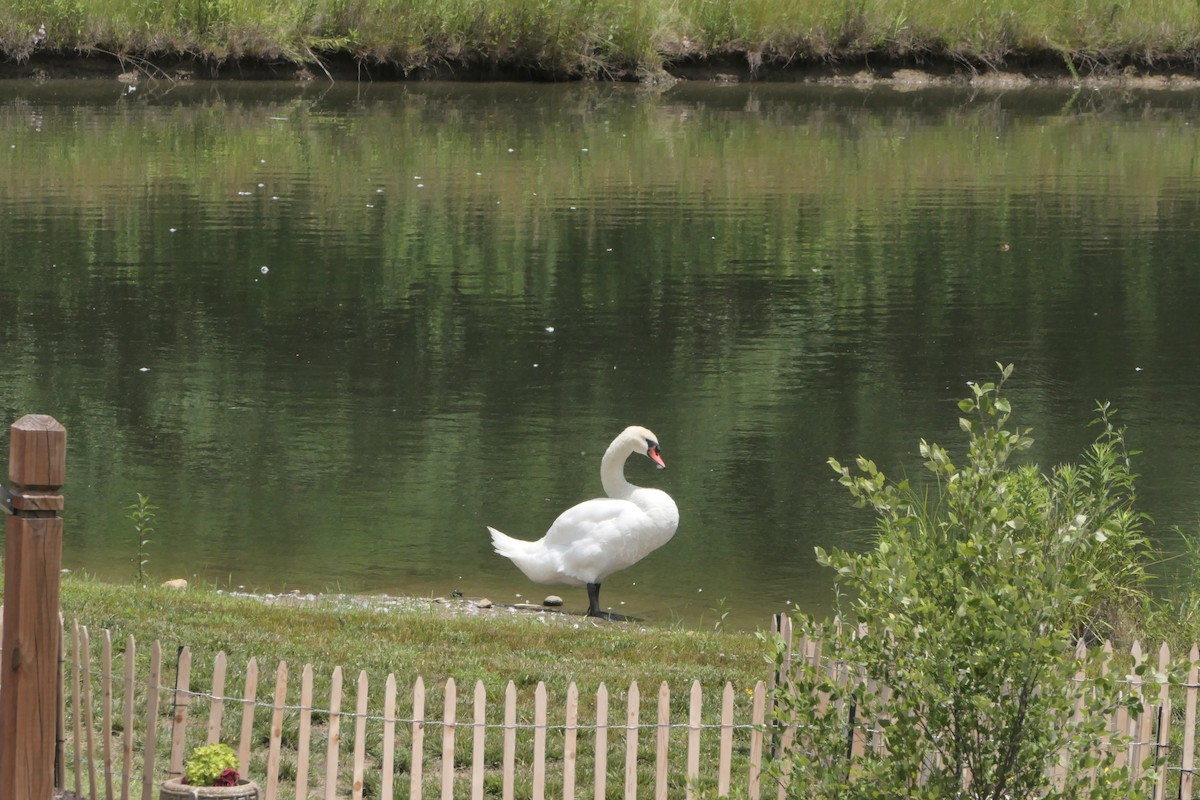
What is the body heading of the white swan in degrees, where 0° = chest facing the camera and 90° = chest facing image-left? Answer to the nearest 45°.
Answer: approximately 270°

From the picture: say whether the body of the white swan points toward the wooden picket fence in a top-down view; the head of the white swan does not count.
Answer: no

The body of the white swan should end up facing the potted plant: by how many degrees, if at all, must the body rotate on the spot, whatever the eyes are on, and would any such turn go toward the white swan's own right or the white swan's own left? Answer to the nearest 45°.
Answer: approximately 90° to the white swan's own right

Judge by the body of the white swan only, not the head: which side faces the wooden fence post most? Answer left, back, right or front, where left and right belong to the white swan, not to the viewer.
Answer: right

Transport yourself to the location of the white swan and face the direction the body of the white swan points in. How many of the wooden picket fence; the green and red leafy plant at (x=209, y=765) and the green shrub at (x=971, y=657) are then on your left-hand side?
0

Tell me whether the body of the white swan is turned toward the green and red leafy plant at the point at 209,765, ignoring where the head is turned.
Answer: no

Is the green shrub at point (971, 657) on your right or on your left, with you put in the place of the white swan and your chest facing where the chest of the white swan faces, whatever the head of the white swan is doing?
on your right
